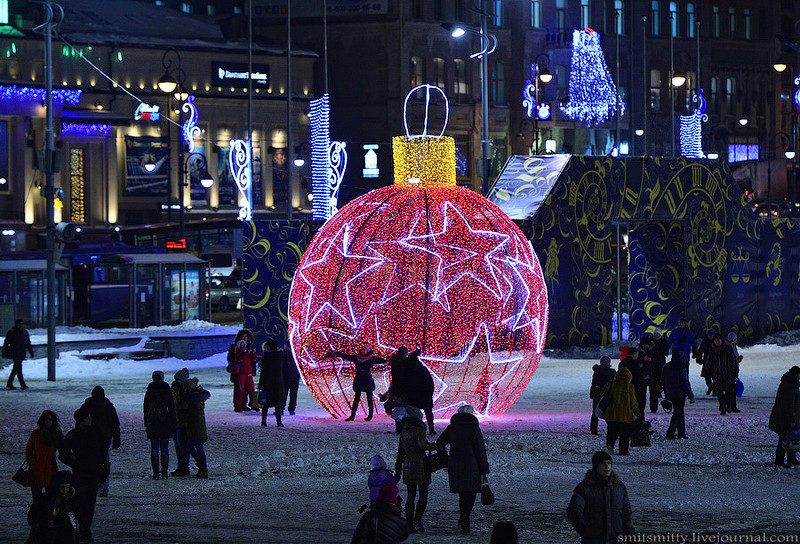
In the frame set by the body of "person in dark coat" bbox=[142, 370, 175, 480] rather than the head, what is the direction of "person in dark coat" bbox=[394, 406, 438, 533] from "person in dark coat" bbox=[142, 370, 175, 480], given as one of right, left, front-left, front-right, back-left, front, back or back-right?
back-right

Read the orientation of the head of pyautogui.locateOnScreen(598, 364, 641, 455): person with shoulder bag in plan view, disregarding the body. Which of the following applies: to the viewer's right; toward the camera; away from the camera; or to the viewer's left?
away from the camera

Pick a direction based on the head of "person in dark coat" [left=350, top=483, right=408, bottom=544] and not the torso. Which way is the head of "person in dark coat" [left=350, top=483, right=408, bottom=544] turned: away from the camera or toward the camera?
away from the camera

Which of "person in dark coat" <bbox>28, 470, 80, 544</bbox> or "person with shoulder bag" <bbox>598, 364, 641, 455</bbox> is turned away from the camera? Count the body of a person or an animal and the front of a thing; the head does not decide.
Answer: the person with shoulder bag

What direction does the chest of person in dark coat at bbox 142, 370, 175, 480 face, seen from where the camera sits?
away from the camera

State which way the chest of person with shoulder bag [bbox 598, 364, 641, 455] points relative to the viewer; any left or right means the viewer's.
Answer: facing away from the viewer

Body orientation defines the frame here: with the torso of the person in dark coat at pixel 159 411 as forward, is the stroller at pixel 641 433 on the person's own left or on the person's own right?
on the person's own right

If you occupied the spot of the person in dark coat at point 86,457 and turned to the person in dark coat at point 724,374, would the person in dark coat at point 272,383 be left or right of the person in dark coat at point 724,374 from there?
left

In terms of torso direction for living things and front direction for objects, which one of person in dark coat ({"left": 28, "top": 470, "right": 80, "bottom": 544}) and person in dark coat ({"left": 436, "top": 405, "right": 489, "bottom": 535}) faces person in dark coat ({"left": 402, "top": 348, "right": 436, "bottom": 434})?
person in dark coat ({"left": 436, "top": 405, "right": 489, "bottom": 535})

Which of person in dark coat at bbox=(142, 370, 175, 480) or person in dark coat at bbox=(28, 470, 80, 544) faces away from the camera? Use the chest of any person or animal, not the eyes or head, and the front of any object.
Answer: person in dark coat at bbox=(142, 370, 175, 480)
